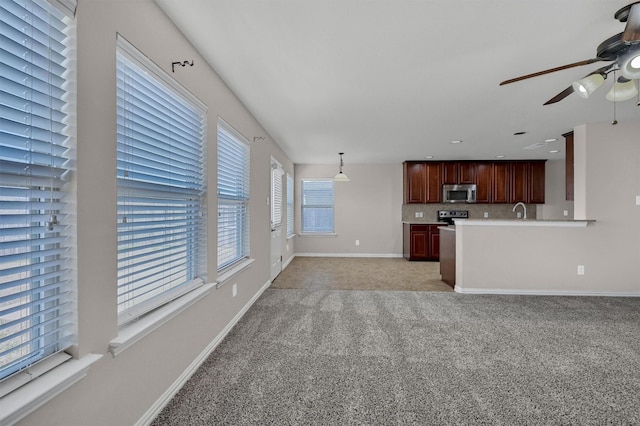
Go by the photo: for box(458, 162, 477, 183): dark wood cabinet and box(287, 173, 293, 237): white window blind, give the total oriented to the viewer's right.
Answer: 1

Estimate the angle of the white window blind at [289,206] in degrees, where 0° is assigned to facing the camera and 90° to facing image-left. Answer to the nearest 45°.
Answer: approximately 270°

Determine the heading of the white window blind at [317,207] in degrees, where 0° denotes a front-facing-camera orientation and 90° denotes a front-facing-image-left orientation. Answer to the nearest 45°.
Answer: approximately 0°

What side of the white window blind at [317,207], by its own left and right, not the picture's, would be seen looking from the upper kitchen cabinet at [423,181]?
left

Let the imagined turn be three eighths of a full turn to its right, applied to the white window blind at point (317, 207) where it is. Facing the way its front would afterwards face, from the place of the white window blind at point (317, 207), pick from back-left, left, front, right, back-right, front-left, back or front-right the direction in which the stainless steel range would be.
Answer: back-right

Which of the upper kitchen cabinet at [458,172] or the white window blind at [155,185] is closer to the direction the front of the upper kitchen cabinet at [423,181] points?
the white window blind

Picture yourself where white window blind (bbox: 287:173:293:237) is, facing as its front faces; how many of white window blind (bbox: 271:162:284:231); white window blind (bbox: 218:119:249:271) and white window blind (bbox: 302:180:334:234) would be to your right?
2

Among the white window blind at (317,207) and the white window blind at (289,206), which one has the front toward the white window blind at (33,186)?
the white window blind at (317,207)

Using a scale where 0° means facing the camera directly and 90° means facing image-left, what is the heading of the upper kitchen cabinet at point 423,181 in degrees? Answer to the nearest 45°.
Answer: approximately 0°

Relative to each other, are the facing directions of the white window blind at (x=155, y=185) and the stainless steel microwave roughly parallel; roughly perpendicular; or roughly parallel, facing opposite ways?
roughly perpendicular

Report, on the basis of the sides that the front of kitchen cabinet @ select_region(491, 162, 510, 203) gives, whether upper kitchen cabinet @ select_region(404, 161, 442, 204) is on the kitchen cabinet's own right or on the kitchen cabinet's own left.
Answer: on the kitchen cabinet's own right

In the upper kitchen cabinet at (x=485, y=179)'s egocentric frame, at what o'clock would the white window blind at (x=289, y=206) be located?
The white window blind is roughly at 2 o'clock from the upper kitchen cabinet.

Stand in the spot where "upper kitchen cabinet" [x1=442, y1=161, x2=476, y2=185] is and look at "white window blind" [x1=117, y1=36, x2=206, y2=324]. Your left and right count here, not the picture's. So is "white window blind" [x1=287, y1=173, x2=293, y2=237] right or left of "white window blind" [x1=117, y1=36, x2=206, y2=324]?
right
